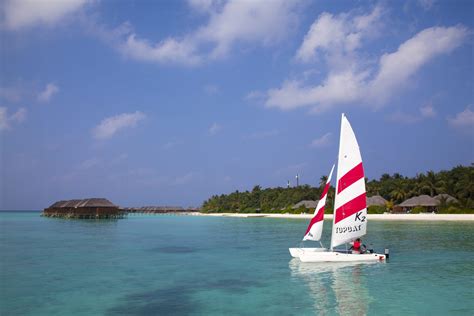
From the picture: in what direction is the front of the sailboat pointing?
to the viewer's left
